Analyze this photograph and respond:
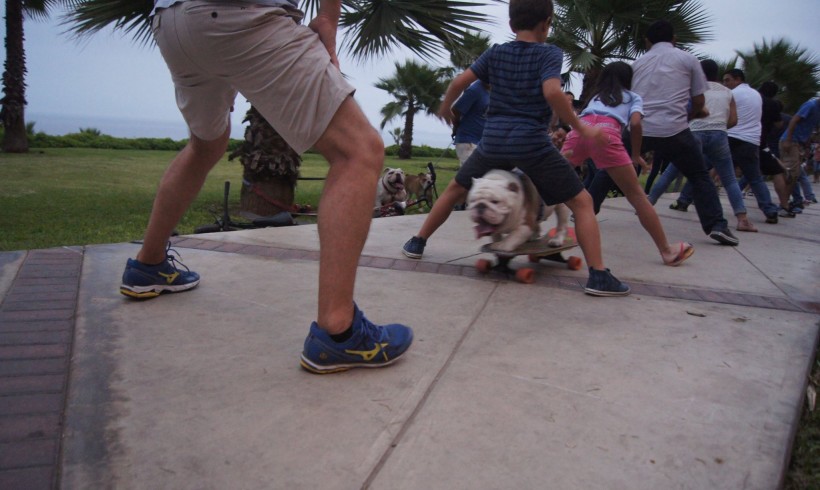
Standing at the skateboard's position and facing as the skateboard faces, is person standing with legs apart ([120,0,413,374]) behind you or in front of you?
in front

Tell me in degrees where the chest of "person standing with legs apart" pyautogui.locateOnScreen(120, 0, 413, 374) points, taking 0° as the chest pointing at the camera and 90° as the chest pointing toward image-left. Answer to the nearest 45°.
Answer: approximately 225°

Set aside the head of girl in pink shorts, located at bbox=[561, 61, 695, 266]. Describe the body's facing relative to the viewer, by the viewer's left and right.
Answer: facing away from the viewer

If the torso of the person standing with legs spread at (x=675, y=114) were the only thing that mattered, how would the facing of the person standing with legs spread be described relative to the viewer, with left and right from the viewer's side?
facing away from the viewer

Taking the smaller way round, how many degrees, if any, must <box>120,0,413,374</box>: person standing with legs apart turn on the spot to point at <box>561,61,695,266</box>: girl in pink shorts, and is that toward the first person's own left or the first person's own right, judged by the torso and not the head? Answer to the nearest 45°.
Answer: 0° — they already face them

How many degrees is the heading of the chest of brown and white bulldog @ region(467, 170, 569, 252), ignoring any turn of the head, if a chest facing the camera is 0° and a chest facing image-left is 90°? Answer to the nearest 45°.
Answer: approximately 45°

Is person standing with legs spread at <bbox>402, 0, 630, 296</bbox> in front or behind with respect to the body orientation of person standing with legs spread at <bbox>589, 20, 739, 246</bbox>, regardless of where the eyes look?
behind

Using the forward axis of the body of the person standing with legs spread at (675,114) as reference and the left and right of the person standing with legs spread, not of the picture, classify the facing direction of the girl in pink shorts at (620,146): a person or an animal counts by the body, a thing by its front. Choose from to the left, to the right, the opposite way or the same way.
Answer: the same way

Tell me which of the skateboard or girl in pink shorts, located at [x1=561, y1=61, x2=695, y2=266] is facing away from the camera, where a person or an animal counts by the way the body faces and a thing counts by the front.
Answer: the girl in pink shorts

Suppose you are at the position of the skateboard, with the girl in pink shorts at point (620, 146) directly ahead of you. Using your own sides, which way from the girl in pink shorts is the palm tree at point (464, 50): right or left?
left

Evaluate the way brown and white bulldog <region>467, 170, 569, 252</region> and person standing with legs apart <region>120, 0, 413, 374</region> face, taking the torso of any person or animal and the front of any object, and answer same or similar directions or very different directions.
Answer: very different directions

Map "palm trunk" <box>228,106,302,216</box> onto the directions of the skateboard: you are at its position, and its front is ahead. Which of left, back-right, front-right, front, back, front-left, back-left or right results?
right

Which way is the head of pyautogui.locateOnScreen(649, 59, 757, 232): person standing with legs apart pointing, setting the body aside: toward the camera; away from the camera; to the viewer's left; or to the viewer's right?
away from the camera

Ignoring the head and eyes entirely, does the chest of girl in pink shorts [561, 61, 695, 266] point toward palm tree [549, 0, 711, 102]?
yes

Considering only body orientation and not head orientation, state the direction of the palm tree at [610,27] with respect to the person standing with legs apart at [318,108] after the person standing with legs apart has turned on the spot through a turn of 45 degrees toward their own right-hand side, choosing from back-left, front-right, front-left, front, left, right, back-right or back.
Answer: front-left

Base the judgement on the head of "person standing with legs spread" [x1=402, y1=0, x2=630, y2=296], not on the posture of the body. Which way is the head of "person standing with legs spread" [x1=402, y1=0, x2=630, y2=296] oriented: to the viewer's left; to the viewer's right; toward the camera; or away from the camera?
away from the camera

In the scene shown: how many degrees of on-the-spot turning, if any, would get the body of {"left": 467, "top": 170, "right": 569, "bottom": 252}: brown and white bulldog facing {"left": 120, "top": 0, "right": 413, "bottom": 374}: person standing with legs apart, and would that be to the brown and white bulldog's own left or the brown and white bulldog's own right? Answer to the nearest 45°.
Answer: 0° — it already faces them

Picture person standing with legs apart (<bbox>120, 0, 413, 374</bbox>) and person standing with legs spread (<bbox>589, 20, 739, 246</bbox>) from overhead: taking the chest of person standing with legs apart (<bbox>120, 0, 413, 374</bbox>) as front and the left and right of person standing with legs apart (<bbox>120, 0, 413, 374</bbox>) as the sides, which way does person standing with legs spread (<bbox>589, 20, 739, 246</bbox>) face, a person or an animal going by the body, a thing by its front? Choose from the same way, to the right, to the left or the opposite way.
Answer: the same way
